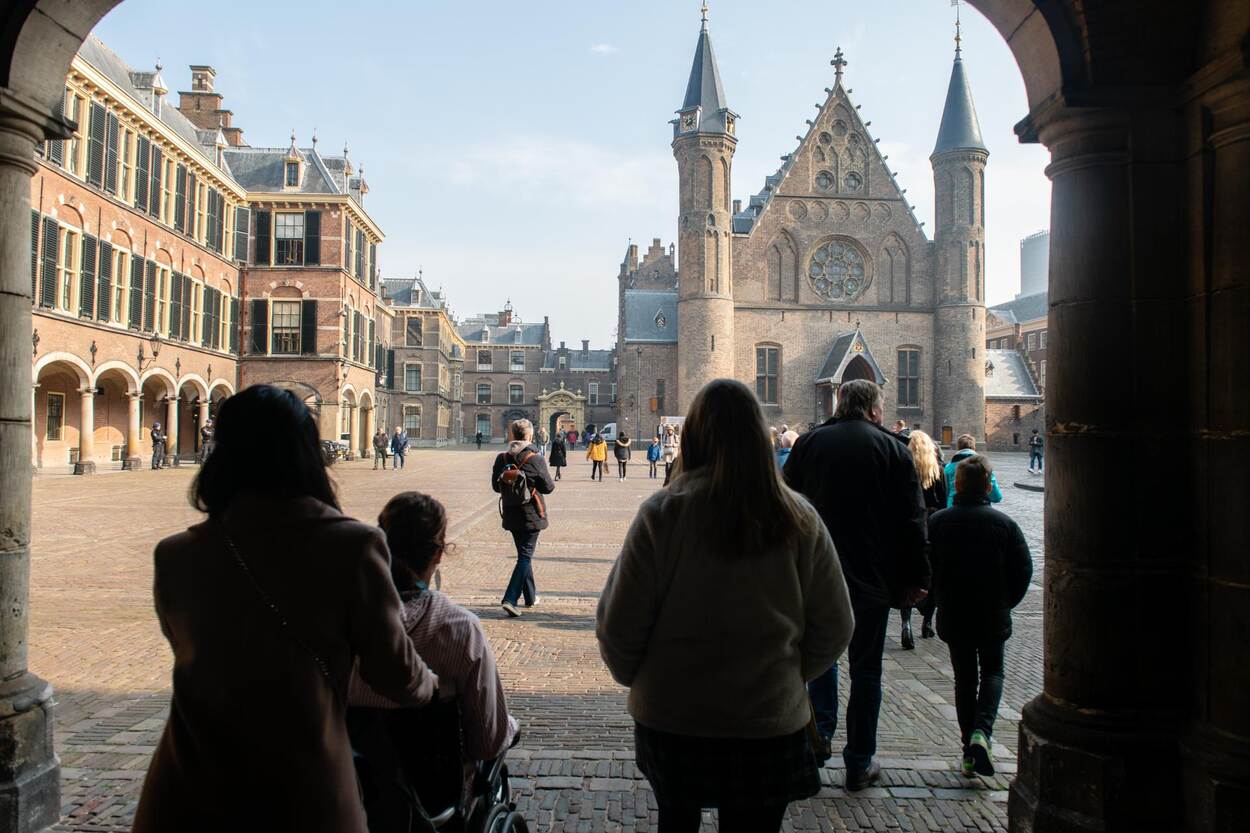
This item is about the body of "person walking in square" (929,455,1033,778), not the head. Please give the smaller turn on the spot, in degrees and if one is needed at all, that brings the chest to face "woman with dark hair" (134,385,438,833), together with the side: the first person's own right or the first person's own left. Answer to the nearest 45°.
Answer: approximately 135° to the first person's own left

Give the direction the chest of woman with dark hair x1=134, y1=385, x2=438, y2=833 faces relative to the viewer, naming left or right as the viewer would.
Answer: facing away from the viewer

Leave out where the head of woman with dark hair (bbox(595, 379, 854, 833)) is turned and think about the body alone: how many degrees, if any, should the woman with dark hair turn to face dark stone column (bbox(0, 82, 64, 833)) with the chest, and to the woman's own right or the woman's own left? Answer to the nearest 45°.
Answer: approximately 90° to the woman's own left

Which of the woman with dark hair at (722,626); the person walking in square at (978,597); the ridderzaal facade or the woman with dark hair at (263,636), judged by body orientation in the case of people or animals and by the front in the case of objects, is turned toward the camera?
the ridderzaal facade

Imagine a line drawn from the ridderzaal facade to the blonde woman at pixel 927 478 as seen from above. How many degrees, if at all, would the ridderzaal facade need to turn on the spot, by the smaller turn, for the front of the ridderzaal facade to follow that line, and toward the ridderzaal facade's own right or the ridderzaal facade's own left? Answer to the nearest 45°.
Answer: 0° — it already faces them

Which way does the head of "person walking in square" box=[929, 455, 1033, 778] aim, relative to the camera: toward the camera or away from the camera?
away from the camera

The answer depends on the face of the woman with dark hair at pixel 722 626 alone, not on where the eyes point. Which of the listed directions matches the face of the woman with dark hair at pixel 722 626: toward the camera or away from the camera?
away from the camera

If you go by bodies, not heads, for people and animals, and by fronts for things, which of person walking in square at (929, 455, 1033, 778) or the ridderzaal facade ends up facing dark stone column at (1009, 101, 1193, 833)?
the ridderzaal facade

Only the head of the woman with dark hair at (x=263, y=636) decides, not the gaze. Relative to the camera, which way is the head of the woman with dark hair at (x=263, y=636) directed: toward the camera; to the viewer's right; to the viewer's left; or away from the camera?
away from the camera

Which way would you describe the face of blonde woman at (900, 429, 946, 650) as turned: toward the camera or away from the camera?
away from the camera

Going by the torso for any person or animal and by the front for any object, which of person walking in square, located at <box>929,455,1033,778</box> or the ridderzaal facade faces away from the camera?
the person walking in square

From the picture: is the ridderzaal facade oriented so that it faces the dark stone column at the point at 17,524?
yes

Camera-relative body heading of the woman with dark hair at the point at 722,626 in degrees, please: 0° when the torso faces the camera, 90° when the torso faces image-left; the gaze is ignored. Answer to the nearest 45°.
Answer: approximately 180°

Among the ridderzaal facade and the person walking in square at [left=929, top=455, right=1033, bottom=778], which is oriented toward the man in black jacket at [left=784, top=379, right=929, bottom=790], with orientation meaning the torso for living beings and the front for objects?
the ridderzaal facade

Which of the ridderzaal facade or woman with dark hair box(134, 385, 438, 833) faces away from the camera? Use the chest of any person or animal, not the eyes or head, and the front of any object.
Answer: the woman with dark hair

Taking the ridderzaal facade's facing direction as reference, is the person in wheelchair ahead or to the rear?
ahead

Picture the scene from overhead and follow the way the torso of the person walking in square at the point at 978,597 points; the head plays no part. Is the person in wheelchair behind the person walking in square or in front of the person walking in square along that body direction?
behind

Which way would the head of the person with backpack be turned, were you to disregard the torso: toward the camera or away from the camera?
away from the camera

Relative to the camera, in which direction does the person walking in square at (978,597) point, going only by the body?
away from the camera
